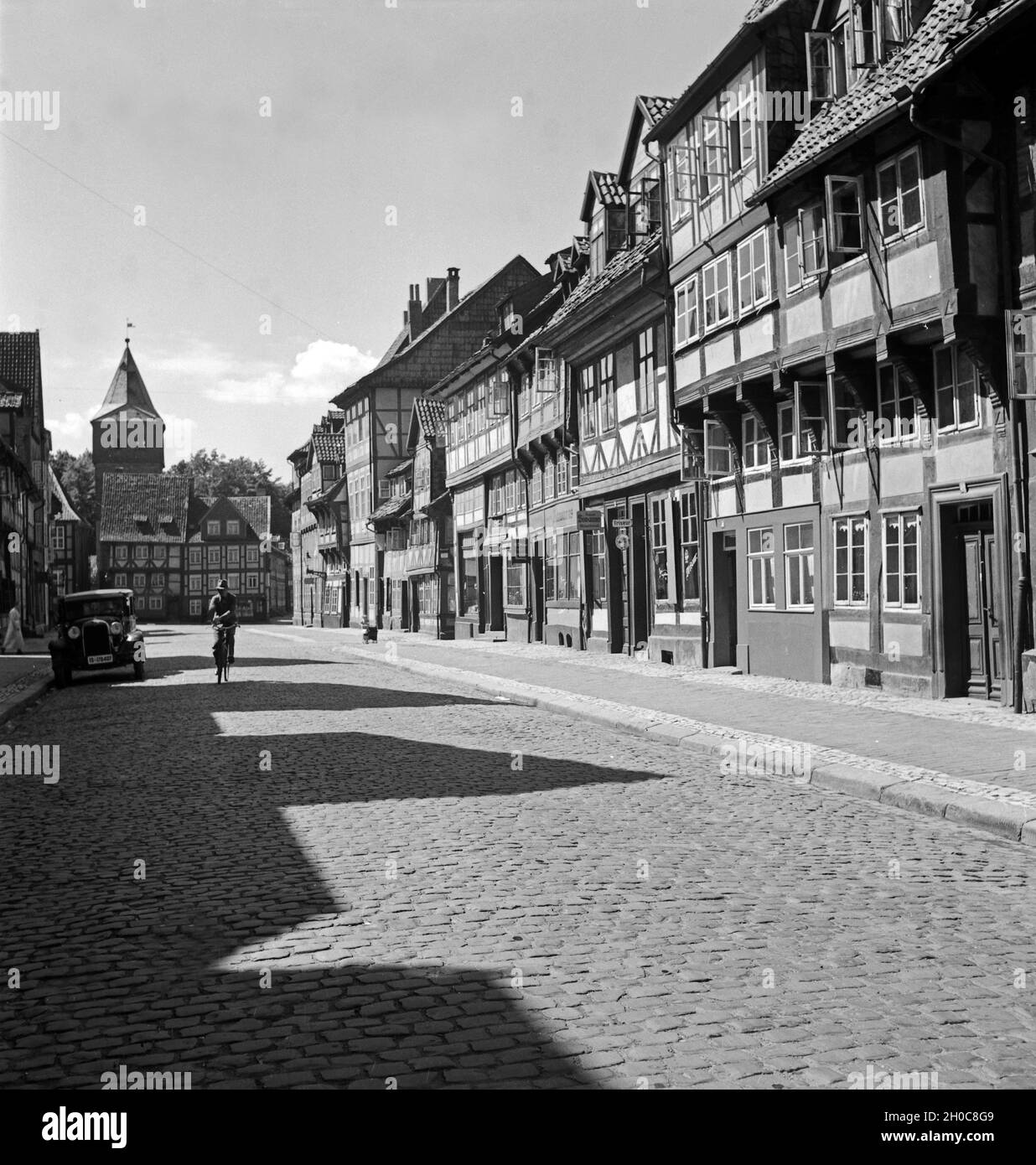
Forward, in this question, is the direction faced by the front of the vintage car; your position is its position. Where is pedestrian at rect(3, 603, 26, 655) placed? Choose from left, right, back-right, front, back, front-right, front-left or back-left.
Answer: back

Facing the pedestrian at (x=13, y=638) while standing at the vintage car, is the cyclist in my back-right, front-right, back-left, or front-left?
back-right

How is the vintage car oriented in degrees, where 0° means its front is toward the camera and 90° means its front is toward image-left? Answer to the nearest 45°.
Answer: approximately 0°

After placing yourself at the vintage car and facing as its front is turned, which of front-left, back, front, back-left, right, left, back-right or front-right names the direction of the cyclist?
front-left

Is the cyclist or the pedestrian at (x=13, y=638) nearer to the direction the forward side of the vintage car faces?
the cyclist
